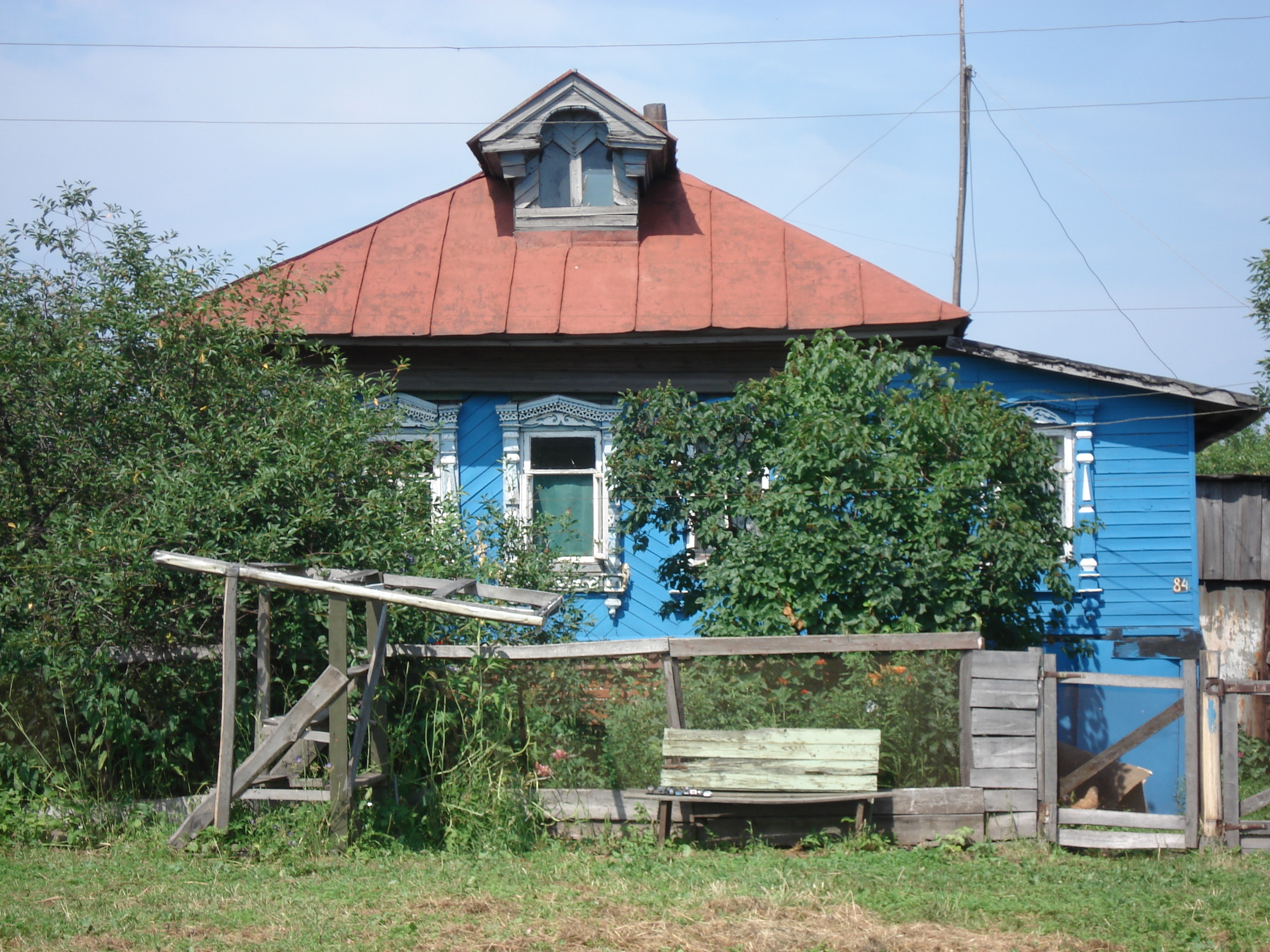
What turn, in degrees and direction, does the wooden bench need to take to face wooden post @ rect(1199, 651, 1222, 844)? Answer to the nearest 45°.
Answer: approximately 90° to its left

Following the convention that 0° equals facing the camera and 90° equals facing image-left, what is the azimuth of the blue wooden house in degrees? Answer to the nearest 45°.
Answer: approximately 0°

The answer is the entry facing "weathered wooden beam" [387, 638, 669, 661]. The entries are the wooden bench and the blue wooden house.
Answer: the blue wooden house

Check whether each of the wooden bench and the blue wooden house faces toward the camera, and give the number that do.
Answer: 2

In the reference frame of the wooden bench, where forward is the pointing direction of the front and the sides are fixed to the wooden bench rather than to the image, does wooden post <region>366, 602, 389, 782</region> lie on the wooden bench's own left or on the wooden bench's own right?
on the wooden bench's own right

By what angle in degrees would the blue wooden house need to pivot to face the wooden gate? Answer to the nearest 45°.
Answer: approximately 45° to its left

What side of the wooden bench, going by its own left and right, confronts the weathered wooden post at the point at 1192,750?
left

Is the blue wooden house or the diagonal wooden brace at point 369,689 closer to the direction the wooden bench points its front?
the diagonal wooden brace

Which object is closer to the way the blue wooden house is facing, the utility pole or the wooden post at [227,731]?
the wooden post
